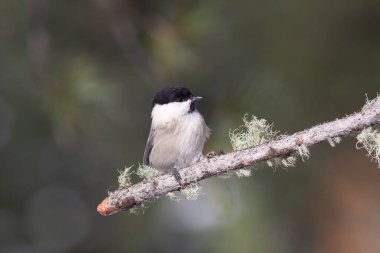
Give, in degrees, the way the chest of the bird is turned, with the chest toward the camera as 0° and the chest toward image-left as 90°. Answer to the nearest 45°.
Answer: approximately 315°
